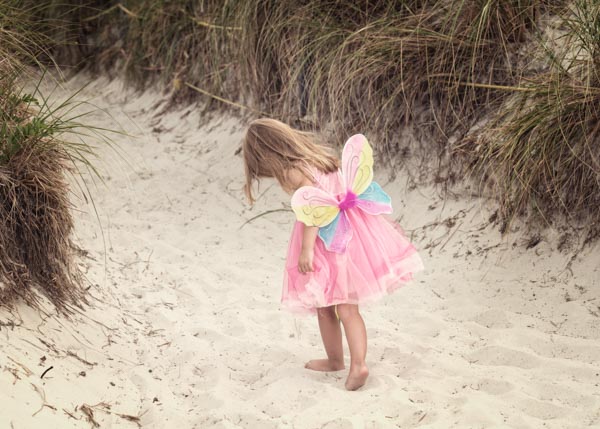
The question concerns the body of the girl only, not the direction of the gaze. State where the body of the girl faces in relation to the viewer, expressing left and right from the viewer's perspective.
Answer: facing away from the viewer and to the left of the viewer
